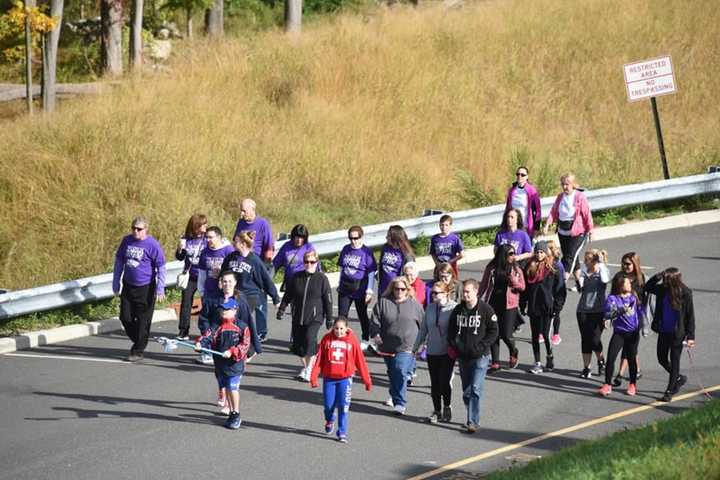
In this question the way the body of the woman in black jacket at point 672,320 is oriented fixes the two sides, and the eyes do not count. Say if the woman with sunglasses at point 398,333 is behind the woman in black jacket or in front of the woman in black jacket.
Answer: in front

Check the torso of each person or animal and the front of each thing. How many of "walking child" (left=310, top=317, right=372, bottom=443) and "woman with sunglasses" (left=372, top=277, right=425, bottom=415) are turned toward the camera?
2

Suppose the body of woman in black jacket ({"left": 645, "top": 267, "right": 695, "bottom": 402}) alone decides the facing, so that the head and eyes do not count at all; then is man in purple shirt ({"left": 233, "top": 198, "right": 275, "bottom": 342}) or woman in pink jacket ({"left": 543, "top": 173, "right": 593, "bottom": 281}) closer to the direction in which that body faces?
the man in purple shirt

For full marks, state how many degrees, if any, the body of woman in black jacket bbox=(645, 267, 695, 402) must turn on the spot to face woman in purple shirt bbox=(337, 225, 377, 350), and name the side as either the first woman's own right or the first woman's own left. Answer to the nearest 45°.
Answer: approximately 45° to the first woman's own right

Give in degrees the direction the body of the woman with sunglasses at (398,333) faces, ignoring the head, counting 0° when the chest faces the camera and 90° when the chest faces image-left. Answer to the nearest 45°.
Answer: approximately 0°

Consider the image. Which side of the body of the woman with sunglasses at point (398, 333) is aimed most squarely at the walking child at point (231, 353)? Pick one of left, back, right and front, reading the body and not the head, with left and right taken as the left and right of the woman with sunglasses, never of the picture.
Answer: right

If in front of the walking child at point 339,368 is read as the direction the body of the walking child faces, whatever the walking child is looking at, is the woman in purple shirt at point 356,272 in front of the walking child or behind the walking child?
behind

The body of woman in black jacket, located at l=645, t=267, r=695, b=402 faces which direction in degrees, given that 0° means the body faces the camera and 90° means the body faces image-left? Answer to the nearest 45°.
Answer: approximately 45°

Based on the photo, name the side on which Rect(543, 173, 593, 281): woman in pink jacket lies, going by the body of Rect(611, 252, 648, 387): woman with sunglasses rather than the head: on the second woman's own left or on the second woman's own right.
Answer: on the second woman's own right
